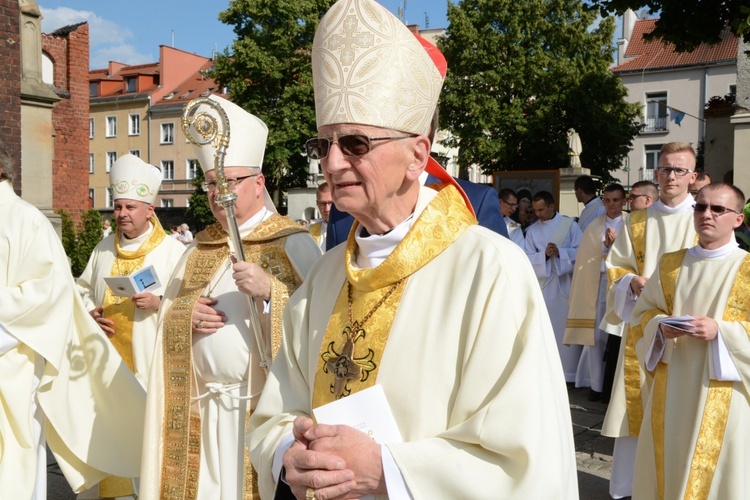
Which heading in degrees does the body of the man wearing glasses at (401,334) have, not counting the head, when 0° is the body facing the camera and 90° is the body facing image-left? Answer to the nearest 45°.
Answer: approximately 45°

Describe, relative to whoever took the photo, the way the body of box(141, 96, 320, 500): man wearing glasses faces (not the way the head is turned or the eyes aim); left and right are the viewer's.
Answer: facing the viewer and to the left of the viewer

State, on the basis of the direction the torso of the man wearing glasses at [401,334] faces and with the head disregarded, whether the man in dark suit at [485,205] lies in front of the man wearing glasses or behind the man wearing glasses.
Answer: behind

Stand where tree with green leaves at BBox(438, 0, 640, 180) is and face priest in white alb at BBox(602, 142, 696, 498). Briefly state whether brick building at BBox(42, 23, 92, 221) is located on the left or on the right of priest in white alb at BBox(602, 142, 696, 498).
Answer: right

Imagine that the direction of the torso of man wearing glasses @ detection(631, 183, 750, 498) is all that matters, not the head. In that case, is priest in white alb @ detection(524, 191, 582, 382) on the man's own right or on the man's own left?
on the man's own right

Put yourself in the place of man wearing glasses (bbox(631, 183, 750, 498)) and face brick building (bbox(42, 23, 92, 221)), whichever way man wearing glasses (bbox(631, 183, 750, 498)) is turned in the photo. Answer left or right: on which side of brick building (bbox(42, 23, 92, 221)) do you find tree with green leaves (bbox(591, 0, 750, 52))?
right

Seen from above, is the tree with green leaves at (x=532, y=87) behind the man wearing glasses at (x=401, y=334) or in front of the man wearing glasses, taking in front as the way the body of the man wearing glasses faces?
behind

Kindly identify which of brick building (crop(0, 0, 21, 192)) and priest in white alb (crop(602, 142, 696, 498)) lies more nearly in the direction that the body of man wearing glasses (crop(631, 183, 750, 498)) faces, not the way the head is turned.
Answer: the brick building

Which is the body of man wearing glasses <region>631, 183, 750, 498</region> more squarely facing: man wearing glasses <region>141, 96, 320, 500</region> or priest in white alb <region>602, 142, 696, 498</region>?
the man wearing glasses
